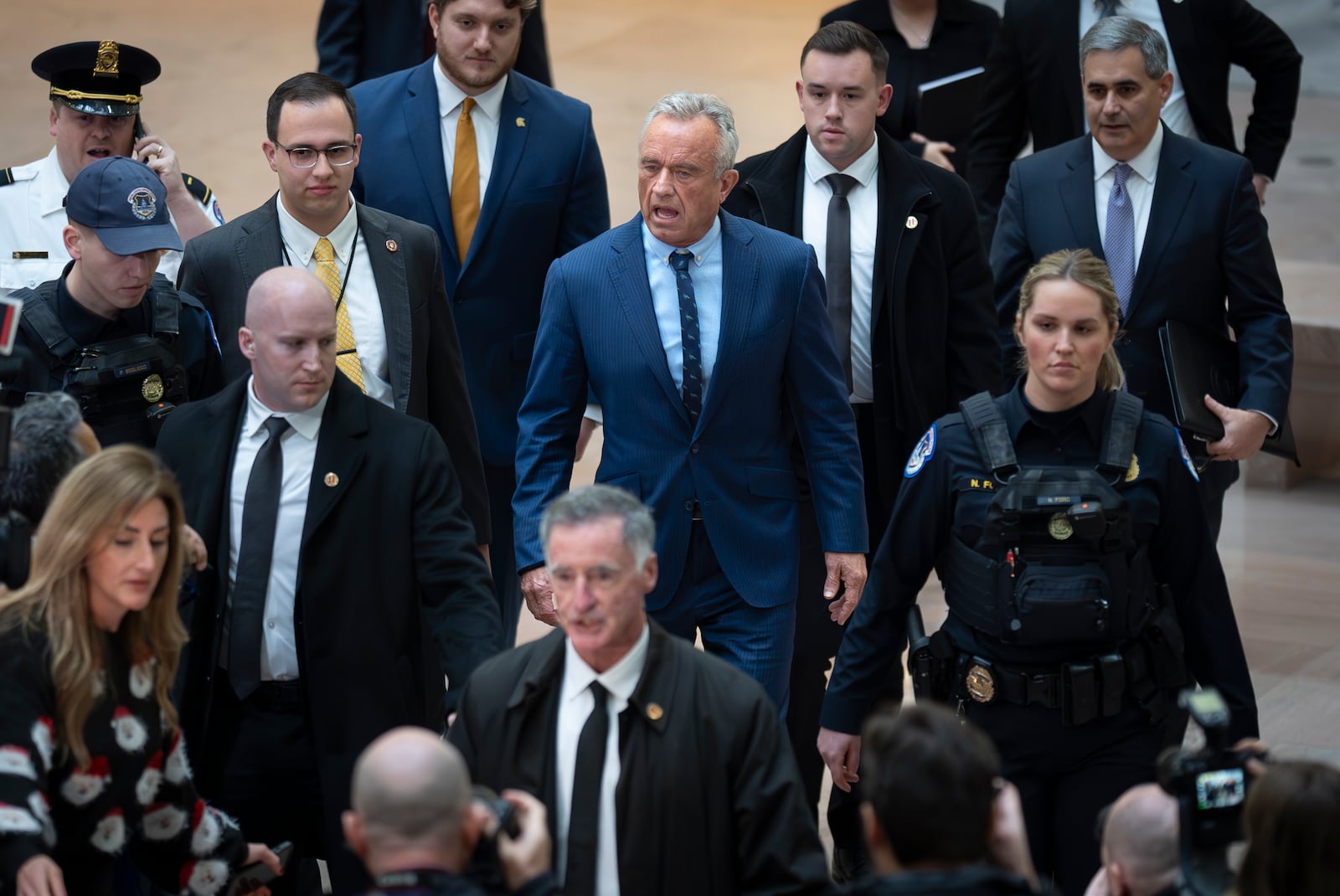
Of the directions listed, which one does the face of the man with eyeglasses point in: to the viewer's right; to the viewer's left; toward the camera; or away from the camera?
toward the camera

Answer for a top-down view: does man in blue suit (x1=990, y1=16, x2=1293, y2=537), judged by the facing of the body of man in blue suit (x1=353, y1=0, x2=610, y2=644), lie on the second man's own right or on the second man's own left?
on the second man's own left

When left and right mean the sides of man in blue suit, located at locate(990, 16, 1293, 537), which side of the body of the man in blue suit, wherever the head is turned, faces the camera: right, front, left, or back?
front

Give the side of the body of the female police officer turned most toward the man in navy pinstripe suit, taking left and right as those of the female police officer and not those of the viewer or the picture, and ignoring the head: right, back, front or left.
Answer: right

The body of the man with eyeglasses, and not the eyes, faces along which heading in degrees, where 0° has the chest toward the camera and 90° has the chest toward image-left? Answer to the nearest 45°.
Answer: approximately 0°

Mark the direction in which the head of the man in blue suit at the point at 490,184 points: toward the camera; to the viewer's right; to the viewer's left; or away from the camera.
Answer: toward the camera

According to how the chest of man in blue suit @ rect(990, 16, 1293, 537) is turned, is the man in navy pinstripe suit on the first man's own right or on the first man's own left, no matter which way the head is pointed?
on the first man's own right

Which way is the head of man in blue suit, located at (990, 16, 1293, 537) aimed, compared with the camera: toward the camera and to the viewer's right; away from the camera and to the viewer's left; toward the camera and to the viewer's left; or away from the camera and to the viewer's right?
toward the camera and to the viewer's left

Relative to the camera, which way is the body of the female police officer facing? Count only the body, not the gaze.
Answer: toward the camera

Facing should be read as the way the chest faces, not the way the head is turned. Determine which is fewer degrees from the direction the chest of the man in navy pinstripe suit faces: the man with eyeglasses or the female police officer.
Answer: the female police officer

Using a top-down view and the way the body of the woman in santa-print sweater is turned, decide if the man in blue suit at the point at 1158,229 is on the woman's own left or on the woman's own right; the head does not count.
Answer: on the woman's own left

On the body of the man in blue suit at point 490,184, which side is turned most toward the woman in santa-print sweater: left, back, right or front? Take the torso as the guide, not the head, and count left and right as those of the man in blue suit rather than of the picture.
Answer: front

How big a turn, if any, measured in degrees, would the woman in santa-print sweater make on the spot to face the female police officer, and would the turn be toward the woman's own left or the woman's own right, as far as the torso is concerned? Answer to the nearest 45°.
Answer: approximately 45° to the woman's own left

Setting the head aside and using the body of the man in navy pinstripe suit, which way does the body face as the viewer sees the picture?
toward the camera
